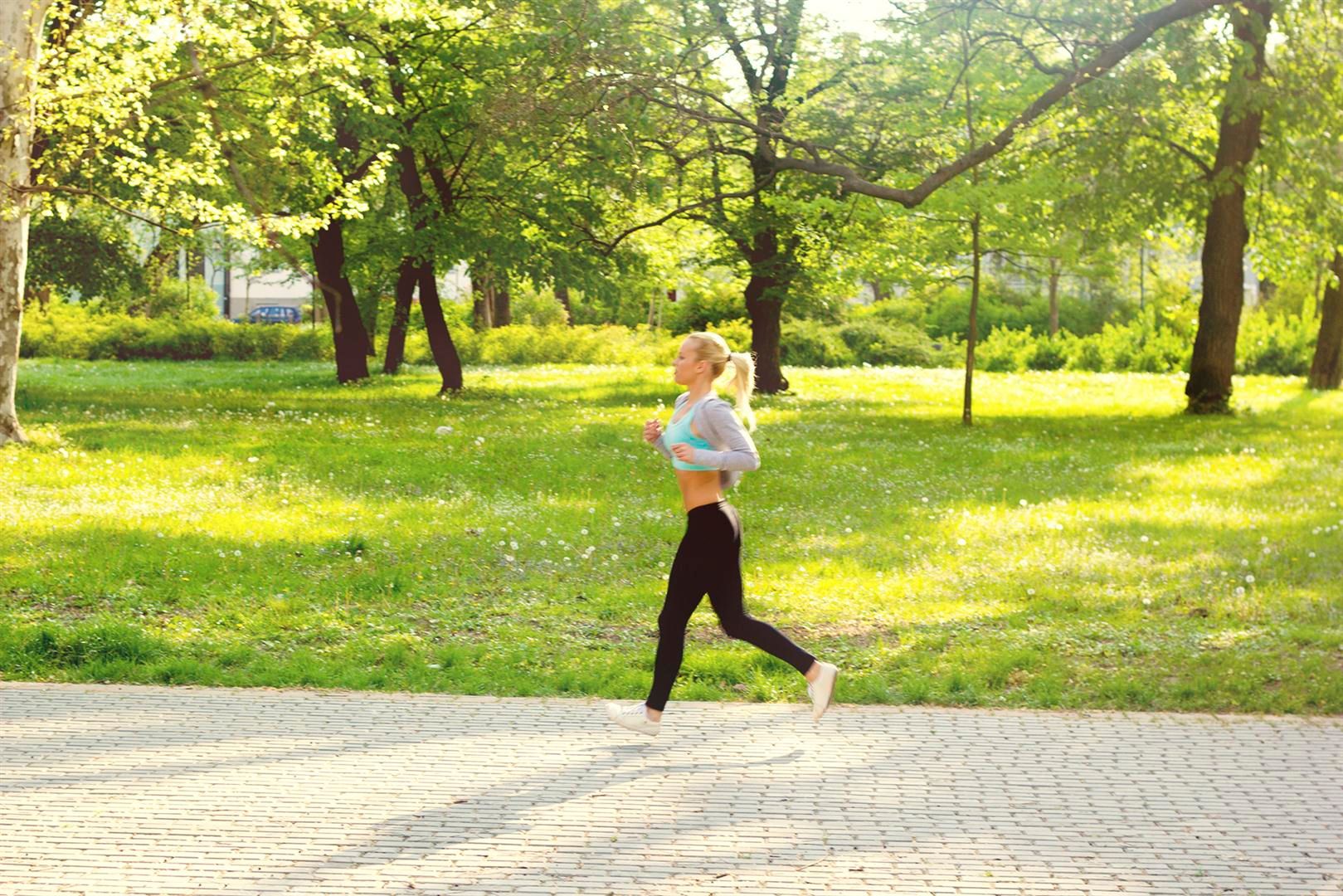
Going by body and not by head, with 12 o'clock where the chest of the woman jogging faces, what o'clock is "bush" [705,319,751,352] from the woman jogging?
The bush is roughly at 3 o'clock from the woman jogging.

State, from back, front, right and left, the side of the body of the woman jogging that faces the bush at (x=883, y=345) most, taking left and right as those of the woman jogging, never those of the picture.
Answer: right

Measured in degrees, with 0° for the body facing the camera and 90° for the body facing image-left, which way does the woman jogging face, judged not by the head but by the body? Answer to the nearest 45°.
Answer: approximately 90°

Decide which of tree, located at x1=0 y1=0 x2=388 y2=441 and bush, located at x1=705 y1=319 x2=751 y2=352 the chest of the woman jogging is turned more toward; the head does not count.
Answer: the tree

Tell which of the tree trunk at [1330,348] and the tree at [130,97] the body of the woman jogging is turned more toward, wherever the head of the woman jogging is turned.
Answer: the tree

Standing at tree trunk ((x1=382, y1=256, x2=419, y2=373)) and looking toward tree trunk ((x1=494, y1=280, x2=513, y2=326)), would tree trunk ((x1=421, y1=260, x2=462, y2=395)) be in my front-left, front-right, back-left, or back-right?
back-right

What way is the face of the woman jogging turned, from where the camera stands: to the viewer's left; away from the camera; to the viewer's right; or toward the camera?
to the viewer's left

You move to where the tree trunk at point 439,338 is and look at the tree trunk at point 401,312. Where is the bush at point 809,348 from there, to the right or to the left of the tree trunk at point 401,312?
right

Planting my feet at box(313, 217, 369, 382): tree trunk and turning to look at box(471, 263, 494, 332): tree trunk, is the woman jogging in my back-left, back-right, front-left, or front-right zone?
back-right
